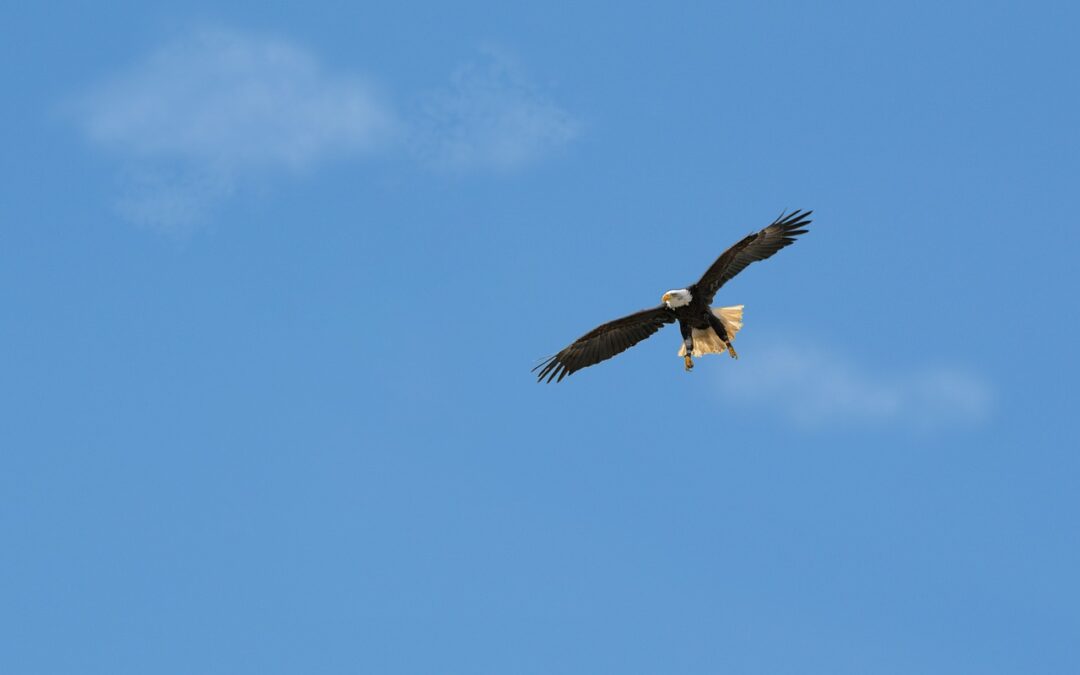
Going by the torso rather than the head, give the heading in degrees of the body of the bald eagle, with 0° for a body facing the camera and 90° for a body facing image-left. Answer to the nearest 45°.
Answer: approximately 45°
